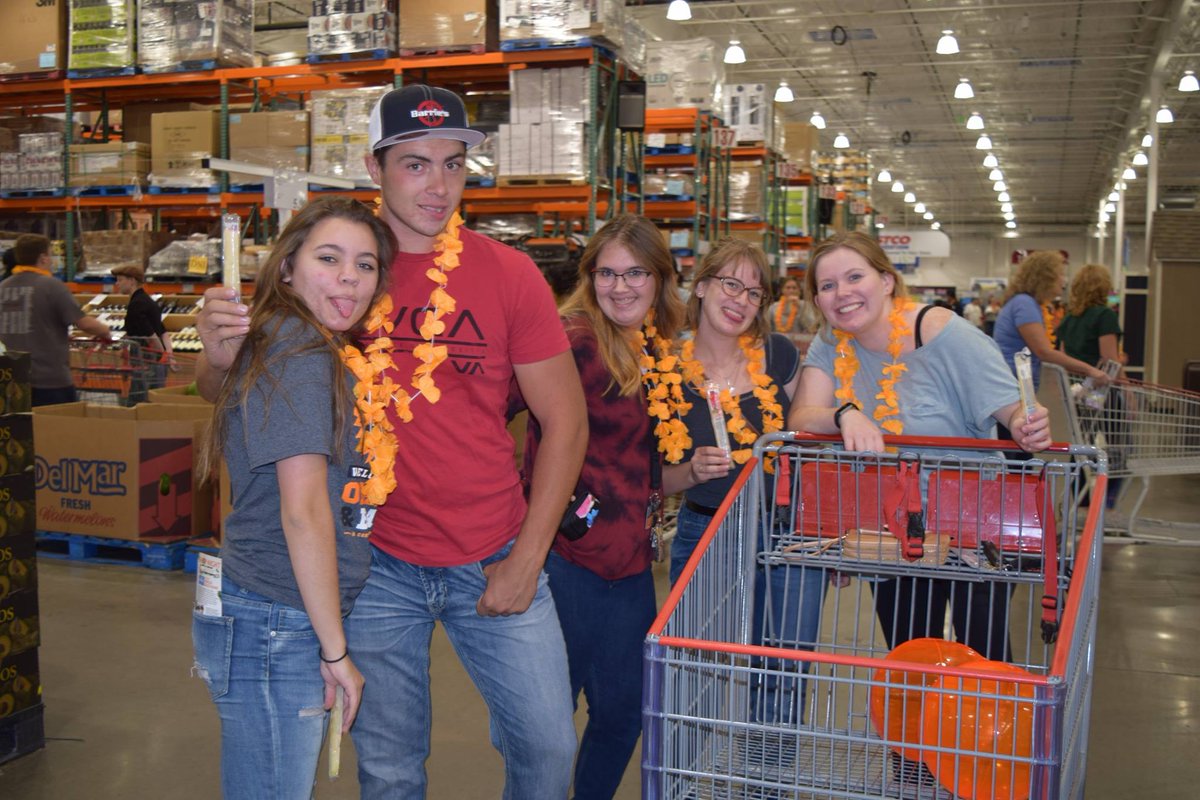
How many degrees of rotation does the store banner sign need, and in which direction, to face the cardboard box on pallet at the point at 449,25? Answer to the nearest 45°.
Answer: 0° — it already faces it

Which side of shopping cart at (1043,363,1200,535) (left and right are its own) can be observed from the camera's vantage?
right

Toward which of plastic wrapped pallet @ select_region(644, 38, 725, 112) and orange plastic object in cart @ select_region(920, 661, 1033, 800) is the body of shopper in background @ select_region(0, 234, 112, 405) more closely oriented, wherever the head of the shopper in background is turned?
the plastic wrapped pallet

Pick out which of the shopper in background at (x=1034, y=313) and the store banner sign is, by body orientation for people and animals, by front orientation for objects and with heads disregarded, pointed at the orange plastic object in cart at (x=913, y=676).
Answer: the store banner sign

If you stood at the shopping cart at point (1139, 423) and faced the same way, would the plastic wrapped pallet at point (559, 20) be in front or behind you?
behind

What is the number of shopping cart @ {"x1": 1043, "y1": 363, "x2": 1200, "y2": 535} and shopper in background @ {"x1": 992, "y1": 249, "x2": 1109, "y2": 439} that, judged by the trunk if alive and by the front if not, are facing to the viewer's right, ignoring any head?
2

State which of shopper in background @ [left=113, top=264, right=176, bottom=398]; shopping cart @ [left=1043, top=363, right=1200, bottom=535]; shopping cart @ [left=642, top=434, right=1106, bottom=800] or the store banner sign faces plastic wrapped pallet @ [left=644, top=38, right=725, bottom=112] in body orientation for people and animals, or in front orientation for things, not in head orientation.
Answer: the store banner sign

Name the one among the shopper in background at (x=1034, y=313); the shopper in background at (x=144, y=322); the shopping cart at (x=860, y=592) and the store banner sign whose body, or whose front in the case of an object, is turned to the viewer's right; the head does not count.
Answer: the shopper in background at (x=1034, y=313)

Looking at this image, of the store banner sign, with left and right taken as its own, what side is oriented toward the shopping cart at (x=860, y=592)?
front

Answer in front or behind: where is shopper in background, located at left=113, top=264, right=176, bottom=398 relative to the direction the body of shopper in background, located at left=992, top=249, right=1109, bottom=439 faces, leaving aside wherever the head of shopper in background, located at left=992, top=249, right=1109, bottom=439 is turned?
behind

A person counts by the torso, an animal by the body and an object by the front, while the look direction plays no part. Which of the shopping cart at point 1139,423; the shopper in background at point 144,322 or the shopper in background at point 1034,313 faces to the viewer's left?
the shopper in background at point 144,322

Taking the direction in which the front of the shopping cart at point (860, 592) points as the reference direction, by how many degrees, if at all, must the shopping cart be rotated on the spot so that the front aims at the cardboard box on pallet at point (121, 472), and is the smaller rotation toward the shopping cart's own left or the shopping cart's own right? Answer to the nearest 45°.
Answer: approximately 135° to the shopping cart's own right

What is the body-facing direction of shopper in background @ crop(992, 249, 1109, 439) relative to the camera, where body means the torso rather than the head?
to the viewer's right

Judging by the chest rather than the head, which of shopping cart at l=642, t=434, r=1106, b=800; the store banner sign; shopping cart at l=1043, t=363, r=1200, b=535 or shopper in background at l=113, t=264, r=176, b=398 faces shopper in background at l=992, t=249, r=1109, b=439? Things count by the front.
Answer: the store banner sign

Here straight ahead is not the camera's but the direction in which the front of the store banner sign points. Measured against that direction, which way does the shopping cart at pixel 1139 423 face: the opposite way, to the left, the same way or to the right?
to the left

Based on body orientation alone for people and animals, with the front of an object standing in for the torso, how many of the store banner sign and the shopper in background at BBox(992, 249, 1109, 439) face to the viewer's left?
0
